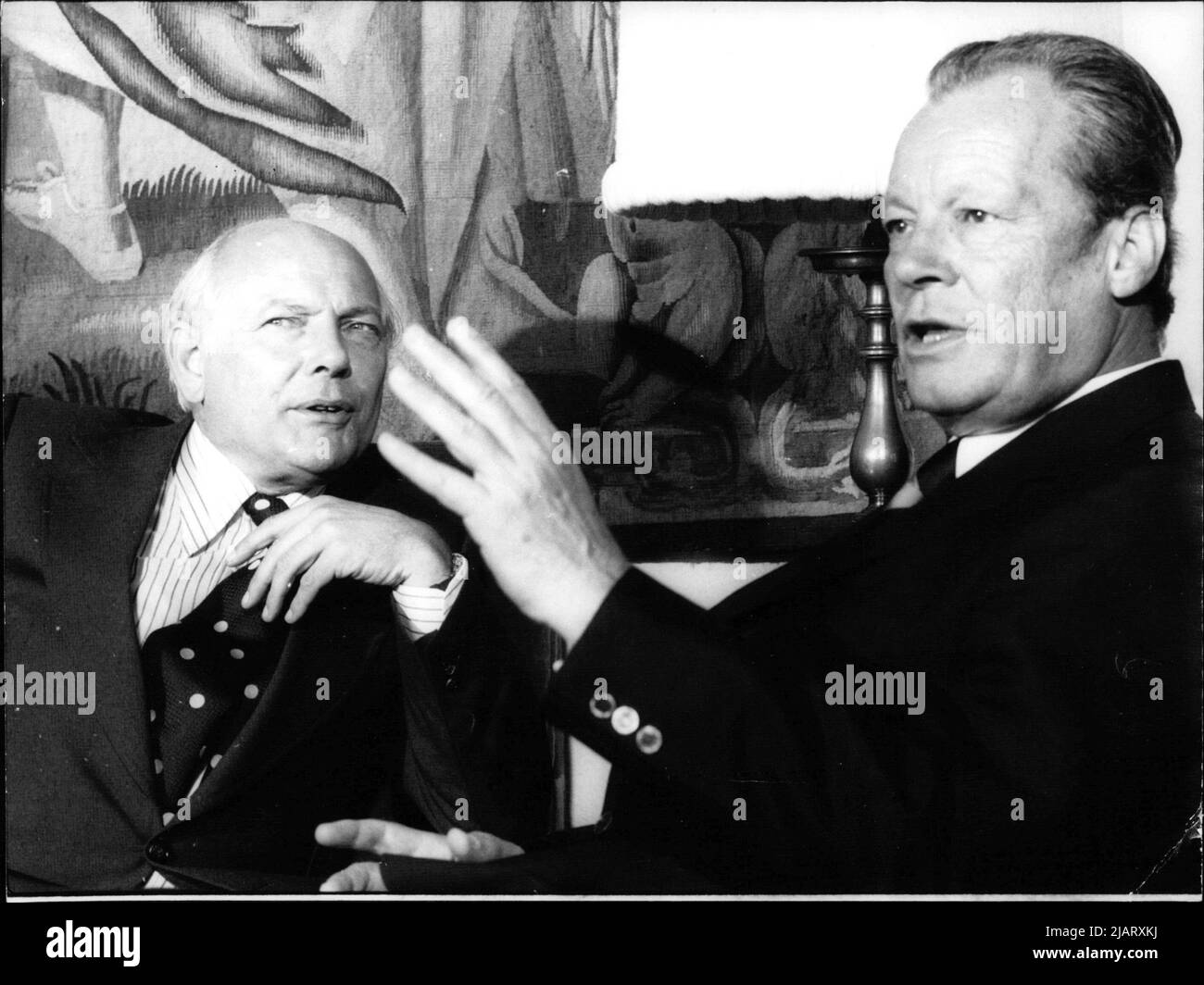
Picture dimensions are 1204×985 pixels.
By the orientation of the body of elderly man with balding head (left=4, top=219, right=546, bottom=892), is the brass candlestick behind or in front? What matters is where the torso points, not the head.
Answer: in front

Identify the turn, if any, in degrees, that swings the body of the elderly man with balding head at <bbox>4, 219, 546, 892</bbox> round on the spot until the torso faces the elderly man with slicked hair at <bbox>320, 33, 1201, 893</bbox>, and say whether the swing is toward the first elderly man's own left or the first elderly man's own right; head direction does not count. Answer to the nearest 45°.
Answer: approximately 45° to the first elderly man's own left

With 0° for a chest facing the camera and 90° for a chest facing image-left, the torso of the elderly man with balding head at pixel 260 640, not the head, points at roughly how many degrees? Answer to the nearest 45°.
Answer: approximately 315°
